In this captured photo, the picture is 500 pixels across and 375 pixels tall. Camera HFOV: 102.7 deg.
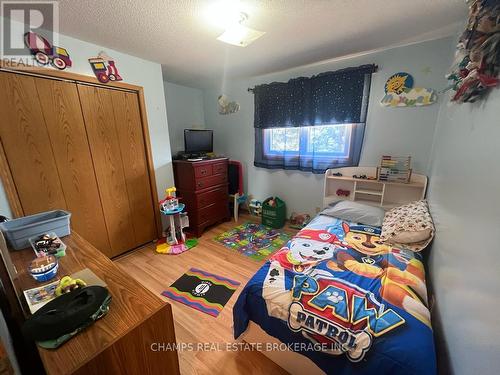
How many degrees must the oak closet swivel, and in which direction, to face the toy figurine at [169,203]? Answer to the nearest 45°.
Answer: approximately 45° to its left

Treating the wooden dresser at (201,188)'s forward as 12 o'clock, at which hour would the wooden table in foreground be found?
The wooden table in foreground is roughly at 2 o'clock from the wooden dresser.

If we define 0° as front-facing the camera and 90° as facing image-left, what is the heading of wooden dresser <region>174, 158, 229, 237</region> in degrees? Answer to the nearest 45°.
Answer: approximately 315°

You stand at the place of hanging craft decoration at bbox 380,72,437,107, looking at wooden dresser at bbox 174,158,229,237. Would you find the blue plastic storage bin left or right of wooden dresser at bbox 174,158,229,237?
left

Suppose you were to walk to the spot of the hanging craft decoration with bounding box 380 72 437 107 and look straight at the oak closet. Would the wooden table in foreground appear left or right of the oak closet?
left

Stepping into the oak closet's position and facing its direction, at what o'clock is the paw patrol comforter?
The paw patrol comforter is roughly at 1 o'clock from the oak closet.

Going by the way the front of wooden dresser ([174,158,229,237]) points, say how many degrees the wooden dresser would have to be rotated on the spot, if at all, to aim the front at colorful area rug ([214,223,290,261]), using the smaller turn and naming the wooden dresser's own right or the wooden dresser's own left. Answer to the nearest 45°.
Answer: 0° — it already faces it

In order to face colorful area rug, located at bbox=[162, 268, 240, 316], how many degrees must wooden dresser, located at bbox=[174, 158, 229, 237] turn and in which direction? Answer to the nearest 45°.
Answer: approximately 45° to its right
